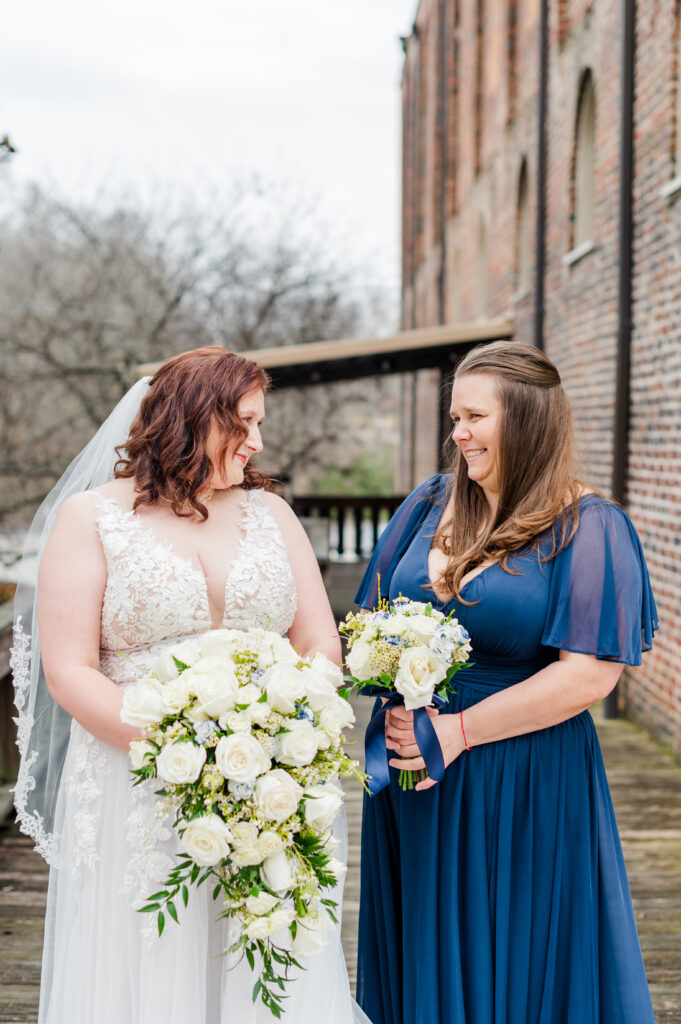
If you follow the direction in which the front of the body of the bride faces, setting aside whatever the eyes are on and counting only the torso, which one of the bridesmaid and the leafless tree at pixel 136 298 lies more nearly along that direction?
the bridesmaid

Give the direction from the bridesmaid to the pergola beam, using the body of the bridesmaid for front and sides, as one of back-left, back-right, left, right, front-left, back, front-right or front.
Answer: back-right

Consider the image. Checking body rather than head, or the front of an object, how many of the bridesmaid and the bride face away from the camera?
0

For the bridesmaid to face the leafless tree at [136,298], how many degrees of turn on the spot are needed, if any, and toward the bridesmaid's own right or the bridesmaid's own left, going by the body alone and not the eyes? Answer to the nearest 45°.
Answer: approximately 90° to the bridesmaid's own right

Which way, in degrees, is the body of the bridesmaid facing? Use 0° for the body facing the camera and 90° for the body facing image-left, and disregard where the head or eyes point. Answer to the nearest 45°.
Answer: approximately 45°

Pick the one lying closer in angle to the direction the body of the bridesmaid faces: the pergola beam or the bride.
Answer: the bride

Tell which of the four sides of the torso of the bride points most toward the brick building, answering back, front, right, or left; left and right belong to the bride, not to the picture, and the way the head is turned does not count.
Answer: left

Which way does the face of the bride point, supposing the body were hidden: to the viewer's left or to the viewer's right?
to the viewer's right

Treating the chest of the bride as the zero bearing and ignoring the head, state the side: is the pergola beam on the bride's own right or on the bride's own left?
on the bride's own left

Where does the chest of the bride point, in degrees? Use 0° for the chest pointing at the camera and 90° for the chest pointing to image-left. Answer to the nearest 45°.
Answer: approximately 315°

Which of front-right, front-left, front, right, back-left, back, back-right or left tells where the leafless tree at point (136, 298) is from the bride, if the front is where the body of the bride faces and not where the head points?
back-left
